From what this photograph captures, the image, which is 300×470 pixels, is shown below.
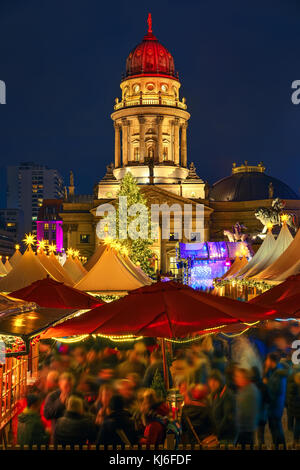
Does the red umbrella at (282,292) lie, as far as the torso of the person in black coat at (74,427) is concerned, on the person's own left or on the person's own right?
on the person's own right

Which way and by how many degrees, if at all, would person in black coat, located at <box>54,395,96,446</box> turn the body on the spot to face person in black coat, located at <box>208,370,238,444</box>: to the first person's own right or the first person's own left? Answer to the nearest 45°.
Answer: approximately 90° to the first person's own right

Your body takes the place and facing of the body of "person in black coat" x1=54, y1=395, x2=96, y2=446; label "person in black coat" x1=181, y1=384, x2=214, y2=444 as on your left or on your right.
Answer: on your right

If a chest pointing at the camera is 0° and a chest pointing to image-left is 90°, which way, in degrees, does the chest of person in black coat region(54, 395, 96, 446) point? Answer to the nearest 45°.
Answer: approximately 180°
